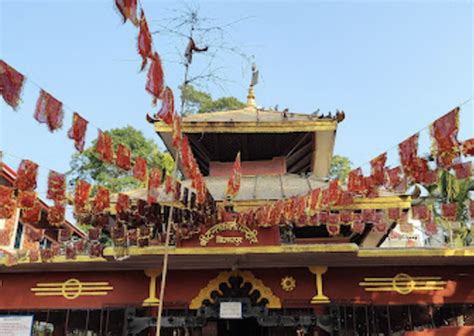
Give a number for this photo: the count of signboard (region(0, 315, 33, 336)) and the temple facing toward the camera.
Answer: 2

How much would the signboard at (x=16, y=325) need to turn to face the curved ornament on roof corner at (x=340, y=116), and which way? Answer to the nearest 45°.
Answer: approximately 90° to its left

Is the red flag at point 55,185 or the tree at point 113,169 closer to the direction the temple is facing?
the red flag

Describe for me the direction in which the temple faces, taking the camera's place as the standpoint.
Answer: facing the viewer

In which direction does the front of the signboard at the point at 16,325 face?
toward the camera

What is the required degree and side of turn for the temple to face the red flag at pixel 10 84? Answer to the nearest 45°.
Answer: approximately 45° to its right

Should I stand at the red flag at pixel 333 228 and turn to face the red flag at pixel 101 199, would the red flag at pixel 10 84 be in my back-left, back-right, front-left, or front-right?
front-left

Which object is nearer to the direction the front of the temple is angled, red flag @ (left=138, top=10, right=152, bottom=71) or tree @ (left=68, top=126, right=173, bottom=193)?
the red flag

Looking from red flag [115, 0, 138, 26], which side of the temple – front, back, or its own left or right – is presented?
front
